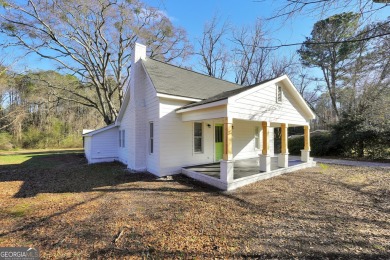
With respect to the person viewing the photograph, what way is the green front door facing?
facing the viewer and to the right of the viewer

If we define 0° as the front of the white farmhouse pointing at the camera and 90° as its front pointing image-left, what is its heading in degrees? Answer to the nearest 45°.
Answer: approximately 315°
